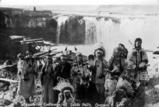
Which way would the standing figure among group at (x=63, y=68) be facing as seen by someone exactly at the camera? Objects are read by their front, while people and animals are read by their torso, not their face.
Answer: facing the viewer
